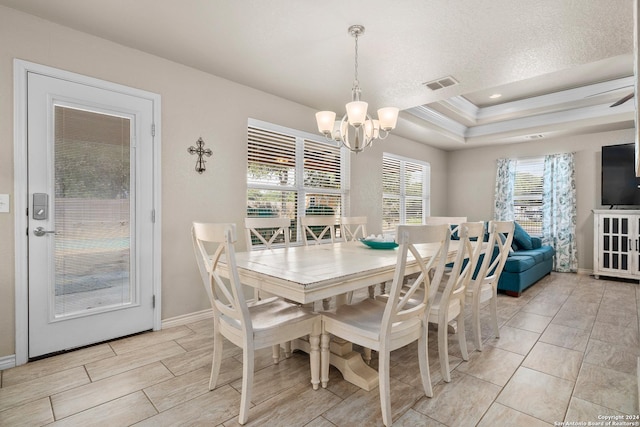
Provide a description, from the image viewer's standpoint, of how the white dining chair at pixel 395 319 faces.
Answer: facing away from the viewer and to the left of the viewer

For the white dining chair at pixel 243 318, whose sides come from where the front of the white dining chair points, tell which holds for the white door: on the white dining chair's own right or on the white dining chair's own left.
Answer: on the white dining chair's own left

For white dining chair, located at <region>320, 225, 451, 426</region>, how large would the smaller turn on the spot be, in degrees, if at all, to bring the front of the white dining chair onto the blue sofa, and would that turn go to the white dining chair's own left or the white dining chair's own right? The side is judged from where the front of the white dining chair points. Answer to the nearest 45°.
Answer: approximately 90° to the white dining chair's own right

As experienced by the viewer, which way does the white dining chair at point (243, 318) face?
facing away from the viewer and to the right of the viewer

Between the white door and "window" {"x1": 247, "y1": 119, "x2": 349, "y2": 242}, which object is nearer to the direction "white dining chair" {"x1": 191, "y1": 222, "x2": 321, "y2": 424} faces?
the window

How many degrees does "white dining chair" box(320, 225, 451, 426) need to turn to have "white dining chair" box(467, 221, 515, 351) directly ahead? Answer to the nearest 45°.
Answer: approximately 90° to its right

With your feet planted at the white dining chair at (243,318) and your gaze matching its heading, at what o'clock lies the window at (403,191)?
The window is roughly at 12 o'clock from the white dining chair.
